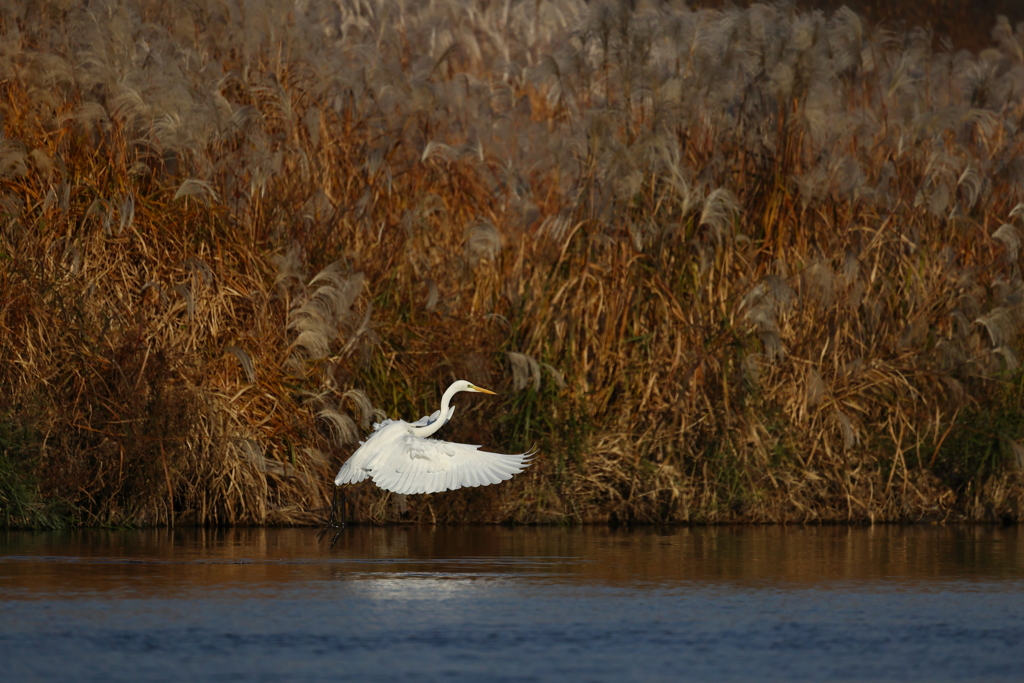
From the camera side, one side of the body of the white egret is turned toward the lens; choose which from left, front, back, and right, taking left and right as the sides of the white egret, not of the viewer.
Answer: right
